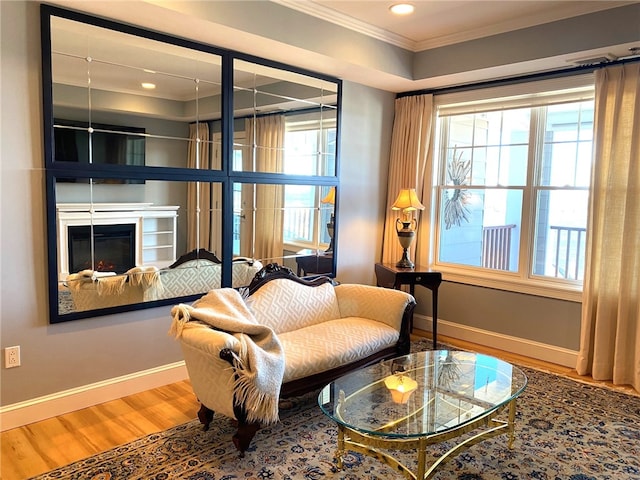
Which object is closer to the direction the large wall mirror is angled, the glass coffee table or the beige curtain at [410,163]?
the glass coffee table

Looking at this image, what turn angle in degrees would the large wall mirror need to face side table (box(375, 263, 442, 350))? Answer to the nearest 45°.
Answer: approximately 45° to its left

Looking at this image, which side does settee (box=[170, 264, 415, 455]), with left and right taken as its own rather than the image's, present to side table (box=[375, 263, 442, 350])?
left

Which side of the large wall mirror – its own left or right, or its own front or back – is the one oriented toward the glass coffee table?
front

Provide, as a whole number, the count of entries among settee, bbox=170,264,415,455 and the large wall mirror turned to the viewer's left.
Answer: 0

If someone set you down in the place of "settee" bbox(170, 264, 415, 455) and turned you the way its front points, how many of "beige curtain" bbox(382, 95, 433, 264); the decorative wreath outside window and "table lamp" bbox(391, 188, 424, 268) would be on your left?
3

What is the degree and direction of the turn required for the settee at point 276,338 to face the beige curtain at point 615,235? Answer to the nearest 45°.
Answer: approximately 45° to its left

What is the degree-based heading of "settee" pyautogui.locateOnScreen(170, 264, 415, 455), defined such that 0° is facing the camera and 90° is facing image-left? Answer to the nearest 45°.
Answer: approximately 315°

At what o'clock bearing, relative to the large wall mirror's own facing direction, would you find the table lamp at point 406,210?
The table lamp is roughly at 10 o'clock from the large wall mirror.

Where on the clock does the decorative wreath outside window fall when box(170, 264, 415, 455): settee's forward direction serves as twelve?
The decorative wreath outside window is roughly at 9 o'clock from the settee.

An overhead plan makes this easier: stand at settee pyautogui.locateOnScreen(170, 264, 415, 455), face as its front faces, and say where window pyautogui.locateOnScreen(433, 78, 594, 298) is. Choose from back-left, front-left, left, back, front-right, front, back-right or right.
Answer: left

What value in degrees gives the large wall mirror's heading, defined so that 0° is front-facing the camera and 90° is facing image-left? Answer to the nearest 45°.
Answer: approximately 315°

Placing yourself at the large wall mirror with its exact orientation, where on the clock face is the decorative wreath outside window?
The decorative wreath outside window is roughly at 10 o'clock from the large wall mirror.
